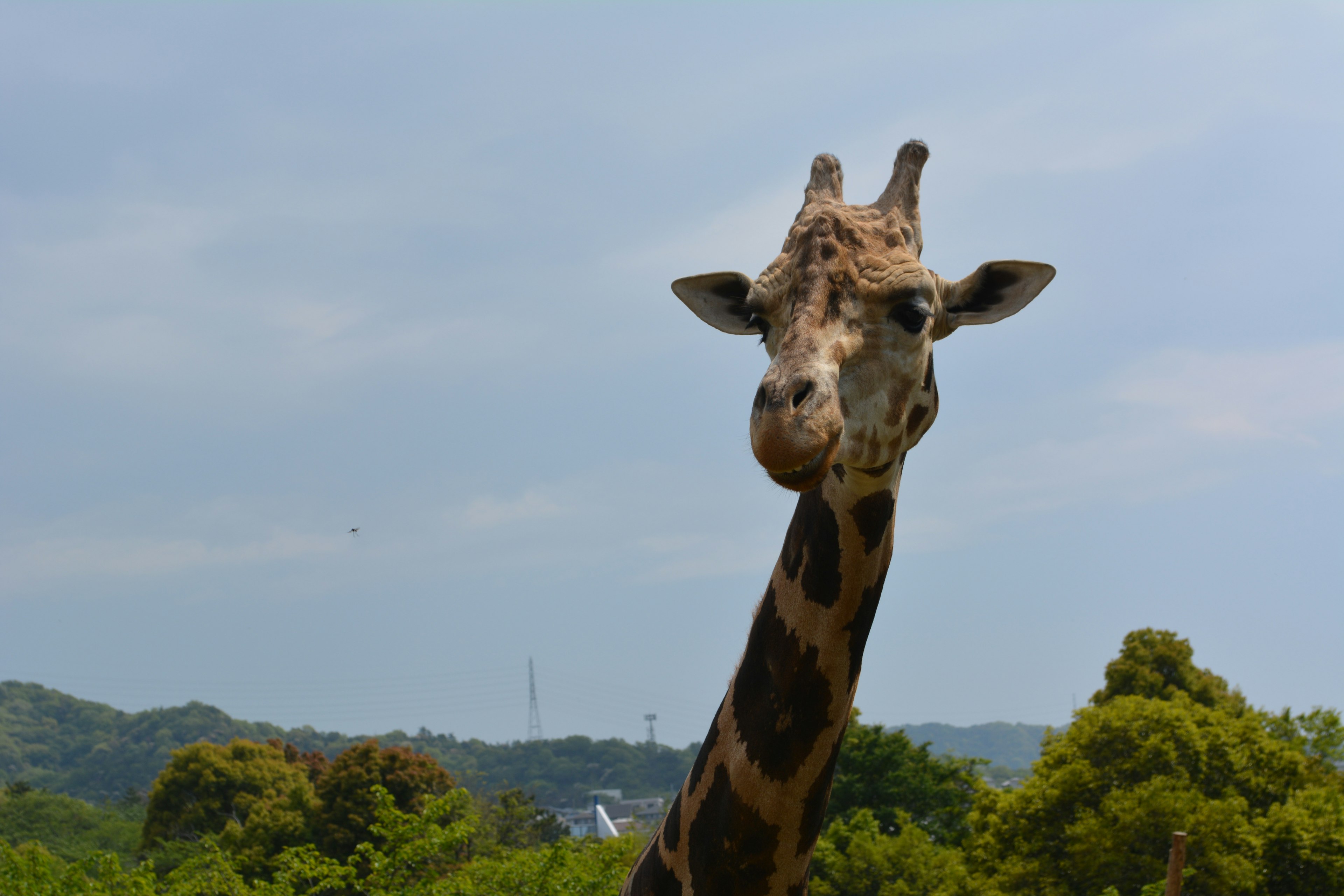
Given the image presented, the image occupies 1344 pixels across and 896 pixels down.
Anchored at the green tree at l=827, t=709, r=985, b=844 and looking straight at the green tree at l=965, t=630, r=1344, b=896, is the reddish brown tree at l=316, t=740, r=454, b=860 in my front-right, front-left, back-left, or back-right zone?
back-right
